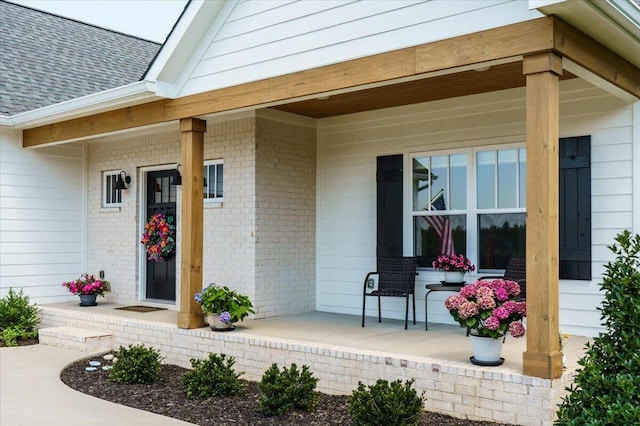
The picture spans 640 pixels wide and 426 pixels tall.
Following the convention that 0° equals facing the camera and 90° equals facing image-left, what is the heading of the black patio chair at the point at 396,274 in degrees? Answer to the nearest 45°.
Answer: approximately 45°

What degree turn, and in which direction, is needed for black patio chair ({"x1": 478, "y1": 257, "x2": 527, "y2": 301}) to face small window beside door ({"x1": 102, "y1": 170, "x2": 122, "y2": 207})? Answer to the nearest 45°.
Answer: approximately 45° to its right

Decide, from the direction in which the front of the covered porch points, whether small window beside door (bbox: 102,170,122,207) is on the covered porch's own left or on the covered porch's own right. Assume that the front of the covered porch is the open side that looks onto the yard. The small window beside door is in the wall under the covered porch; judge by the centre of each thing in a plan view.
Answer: on the covered porch's own right

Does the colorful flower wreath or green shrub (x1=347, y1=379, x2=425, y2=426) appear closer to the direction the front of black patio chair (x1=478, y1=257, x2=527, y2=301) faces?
the green shrub

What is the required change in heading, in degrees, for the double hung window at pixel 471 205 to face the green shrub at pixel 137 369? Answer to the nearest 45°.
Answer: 0° — it already faces it

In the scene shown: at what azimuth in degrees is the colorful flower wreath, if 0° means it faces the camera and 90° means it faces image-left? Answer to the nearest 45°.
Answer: approximately 45°

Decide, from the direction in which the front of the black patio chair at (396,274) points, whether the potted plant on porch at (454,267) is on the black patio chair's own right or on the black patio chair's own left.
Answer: on the black patio chair's own left

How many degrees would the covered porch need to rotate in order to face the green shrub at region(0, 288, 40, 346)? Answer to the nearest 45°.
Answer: approximately 90° to its right
